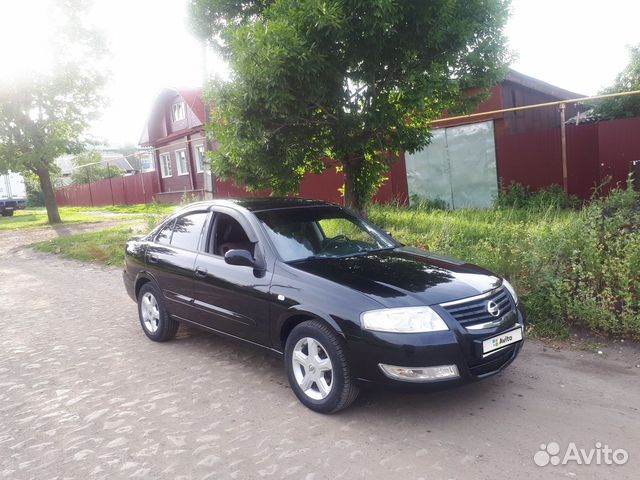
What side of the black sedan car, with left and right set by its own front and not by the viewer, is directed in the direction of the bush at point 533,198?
left

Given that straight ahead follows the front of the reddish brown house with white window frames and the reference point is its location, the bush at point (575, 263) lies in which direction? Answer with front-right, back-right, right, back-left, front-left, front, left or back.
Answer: front-left

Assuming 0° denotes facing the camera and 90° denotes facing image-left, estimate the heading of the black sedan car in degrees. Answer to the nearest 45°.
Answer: approximately 315°

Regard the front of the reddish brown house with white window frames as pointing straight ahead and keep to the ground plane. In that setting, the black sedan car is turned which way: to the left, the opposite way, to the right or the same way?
to the left

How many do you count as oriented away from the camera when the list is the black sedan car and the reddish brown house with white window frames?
0

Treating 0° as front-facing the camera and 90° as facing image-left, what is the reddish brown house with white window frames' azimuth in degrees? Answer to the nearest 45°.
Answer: approximately 45°

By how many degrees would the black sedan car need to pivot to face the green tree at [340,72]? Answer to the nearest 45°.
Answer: approximately 135° to its left
